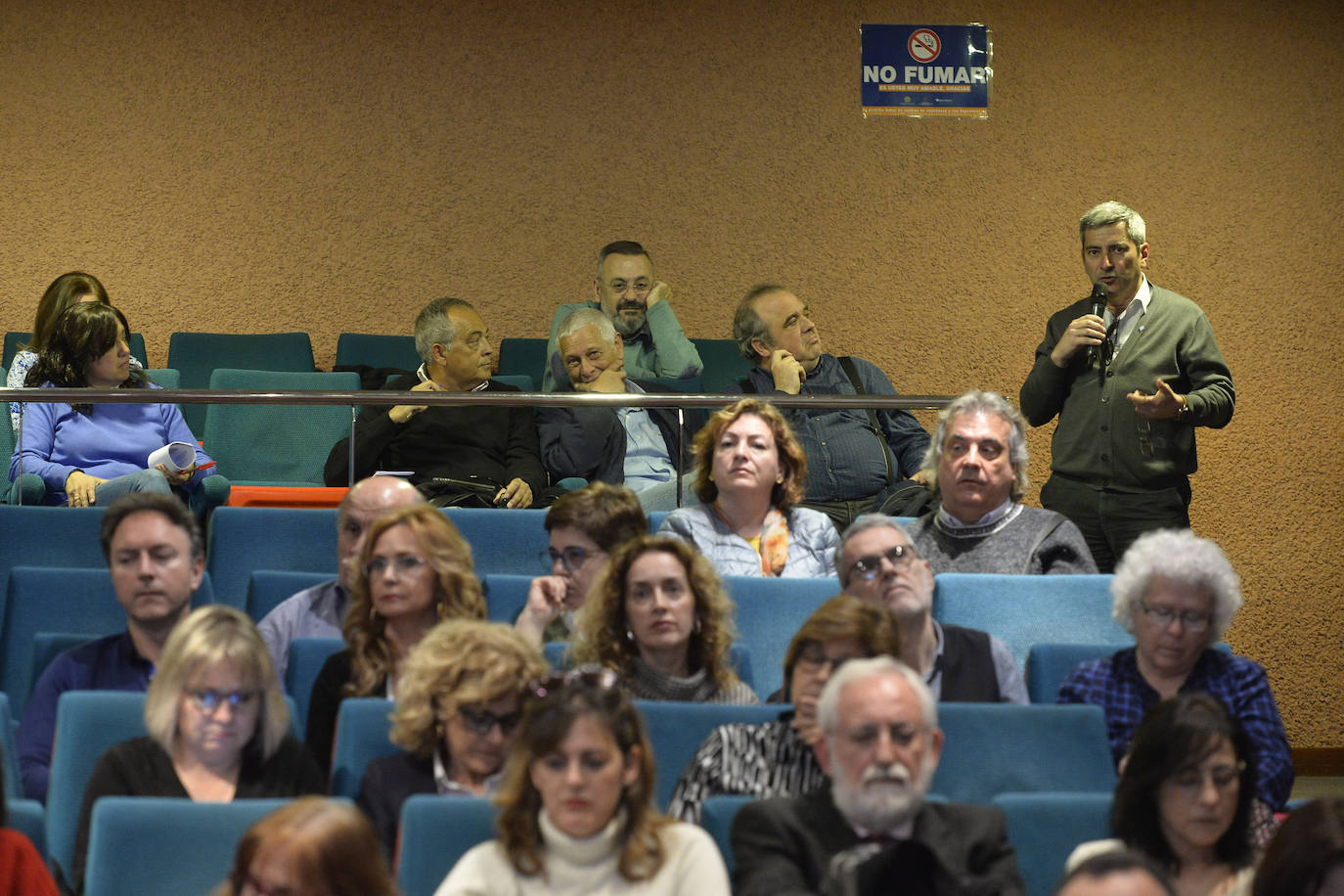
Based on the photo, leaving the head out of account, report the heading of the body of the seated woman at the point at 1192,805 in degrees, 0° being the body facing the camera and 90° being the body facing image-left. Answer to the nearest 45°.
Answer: approximately 315°

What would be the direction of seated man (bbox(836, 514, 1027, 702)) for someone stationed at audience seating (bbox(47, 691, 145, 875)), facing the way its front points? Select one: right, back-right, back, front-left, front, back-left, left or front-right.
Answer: left

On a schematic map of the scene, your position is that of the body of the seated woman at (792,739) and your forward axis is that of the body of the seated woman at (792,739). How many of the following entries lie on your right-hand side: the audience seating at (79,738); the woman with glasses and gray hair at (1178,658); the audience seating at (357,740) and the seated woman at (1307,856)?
2

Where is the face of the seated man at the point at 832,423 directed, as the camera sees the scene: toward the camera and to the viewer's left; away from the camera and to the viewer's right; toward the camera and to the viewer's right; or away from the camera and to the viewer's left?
toward the camera and to the viewer's right

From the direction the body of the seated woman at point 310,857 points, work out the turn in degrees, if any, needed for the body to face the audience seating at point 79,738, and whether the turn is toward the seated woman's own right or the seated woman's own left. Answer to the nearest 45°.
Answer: approximately 90° to the seated woman's own right

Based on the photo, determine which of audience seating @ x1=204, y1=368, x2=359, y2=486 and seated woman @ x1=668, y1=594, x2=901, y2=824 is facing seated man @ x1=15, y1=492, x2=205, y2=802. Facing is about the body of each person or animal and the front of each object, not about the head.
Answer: the audience seating

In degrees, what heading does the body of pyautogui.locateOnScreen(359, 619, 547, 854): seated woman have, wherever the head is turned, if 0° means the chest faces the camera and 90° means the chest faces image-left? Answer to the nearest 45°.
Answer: approximately 315°

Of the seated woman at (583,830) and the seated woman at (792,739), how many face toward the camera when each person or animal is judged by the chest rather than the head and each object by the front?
2

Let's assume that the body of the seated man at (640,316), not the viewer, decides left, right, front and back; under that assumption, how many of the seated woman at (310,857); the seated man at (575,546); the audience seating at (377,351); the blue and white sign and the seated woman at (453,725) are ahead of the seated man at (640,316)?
3
